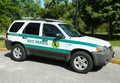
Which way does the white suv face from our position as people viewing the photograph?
facing the viewer and to the right of the viewer
